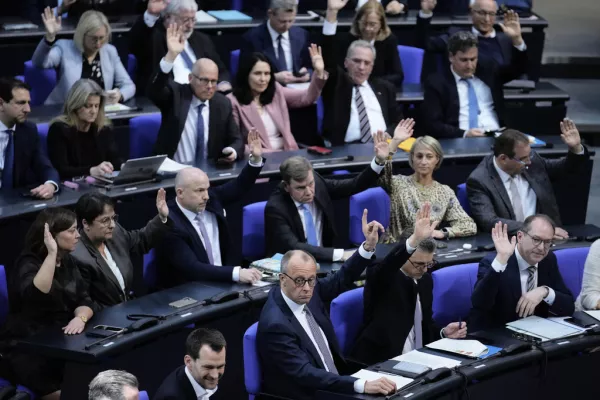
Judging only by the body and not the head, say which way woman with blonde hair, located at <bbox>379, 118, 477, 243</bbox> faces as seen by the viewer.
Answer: toward the camera

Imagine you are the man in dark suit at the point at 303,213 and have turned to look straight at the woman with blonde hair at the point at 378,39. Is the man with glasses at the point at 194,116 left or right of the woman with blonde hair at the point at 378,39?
left

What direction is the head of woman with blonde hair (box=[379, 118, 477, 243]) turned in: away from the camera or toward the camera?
toward the camera

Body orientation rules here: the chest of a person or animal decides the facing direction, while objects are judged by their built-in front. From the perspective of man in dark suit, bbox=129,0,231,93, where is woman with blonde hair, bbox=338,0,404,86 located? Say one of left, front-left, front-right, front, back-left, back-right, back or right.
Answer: front-left

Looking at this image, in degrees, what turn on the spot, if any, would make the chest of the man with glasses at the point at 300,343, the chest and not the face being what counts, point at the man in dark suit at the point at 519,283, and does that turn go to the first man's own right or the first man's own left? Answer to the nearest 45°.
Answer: approximately 90° to the first man's own left

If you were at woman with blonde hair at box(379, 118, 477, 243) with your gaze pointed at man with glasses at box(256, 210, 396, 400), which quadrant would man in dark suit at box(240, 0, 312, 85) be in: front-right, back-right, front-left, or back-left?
back-right

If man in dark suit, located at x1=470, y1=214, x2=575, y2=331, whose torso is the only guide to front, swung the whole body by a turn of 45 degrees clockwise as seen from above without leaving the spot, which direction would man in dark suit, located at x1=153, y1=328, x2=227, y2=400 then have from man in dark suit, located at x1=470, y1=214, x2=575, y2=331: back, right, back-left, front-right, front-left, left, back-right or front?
front-right

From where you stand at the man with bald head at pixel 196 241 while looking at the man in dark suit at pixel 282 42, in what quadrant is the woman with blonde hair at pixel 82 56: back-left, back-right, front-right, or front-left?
front-left

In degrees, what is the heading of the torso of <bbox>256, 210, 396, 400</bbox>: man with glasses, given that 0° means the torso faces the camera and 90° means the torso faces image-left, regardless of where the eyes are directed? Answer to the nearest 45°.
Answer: approximately 315°

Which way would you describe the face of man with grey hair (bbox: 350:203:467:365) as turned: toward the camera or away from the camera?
toward the camera

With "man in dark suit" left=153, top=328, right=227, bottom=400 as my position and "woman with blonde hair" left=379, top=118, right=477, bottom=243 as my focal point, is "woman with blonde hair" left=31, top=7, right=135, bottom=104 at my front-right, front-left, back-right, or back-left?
front-left

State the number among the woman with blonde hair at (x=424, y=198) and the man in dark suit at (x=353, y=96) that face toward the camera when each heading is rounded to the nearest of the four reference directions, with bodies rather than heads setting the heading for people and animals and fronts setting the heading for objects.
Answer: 2

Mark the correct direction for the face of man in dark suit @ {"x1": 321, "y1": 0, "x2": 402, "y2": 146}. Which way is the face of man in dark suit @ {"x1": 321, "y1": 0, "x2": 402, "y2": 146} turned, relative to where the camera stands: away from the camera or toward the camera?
toward the camera

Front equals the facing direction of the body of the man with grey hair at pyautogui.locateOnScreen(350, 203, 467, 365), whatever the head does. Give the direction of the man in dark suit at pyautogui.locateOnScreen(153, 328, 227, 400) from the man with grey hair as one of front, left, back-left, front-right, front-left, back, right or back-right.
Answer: right
